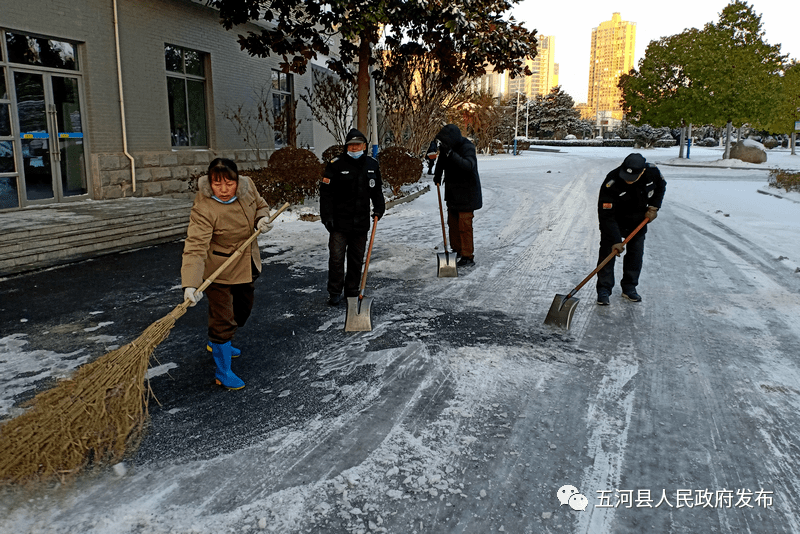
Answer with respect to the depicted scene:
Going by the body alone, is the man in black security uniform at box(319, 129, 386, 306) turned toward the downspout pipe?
no

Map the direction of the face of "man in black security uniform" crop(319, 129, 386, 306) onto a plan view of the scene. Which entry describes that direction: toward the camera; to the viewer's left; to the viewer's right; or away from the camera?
toward the camera

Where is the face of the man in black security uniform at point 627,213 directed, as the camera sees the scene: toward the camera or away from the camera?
toward the camera

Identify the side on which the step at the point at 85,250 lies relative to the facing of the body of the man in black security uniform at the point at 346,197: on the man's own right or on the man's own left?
on the man's own right

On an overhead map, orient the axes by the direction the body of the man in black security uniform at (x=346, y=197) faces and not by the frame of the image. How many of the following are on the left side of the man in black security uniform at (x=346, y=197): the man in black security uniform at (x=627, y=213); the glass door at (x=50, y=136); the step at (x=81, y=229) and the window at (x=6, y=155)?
1

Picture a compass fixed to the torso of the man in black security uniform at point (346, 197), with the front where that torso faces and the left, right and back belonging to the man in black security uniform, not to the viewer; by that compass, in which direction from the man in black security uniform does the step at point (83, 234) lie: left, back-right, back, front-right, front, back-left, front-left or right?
back-right

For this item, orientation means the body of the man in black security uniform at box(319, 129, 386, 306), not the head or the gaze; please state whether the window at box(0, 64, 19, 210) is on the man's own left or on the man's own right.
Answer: on the man's own right

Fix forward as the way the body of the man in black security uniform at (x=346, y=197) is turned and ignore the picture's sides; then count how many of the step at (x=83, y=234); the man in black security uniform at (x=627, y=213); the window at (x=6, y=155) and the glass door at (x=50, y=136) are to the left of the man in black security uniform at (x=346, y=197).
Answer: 1

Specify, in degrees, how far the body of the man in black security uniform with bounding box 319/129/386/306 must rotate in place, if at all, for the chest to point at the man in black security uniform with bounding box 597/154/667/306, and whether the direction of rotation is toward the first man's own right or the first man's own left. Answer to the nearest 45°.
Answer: approximately 90° to the first man's own left

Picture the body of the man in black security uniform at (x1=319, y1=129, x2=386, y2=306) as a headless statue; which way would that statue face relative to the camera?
toward the camera

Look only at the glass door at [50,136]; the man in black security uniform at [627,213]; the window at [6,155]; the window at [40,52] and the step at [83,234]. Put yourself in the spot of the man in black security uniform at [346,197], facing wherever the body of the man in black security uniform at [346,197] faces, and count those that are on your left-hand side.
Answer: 1

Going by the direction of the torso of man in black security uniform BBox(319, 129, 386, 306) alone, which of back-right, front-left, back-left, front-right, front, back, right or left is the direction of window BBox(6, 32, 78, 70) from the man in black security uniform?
back-right

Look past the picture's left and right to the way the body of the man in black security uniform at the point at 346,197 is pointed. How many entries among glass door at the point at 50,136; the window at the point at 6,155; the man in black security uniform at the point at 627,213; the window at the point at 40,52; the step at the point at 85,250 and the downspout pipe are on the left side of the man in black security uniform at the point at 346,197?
1

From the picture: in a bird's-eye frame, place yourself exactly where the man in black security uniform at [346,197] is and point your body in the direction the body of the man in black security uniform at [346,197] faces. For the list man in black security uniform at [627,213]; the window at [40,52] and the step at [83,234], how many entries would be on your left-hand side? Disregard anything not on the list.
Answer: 1

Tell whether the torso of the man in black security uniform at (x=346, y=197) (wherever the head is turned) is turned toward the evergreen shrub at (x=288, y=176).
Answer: no

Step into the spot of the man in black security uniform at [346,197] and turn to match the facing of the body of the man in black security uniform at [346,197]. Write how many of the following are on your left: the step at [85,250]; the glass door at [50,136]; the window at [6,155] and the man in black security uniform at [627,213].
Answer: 1

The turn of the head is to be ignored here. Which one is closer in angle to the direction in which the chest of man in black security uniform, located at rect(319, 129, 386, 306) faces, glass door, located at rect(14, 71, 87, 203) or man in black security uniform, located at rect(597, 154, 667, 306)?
the man in black security uniform

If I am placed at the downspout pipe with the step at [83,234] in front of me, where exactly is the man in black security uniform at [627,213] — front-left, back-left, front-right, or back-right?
front-left

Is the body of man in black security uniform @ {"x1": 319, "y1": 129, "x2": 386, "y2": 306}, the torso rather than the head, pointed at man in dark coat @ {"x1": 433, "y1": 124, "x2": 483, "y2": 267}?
no

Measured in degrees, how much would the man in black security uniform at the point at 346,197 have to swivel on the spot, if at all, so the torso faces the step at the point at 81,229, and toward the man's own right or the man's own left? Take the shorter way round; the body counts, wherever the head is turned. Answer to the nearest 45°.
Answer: approximately 135° to the man's own right
